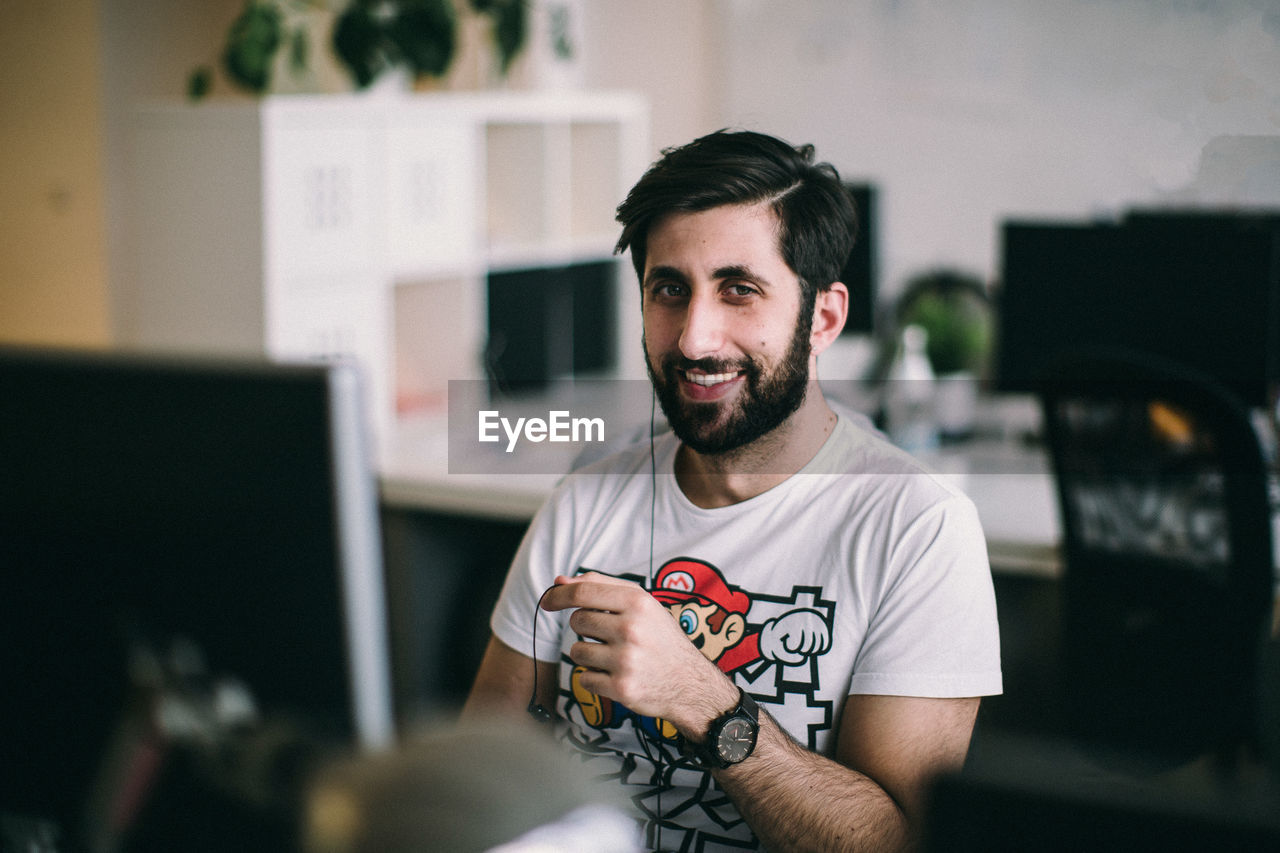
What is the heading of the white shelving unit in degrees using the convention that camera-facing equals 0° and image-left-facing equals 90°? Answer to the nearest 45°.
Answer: approximately 315°

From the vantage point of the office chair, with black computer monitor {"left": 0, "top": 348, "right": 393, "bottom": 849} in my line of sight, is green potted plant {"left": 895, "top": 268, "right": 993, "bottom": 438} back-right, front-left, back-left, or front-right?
back-right

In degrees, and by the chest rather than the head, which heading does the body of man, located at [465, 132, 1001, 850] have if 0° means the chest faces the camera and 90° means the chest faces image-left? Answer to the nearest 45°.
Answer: approximately 45°

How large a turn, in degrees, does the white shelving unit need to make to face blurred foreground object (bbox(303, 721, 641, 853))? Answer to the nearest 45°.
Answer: approximately 45° to its right

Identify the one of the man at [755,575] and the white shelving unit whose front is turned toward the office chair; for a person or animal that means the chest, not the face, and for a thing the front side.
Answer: the white shelving unit

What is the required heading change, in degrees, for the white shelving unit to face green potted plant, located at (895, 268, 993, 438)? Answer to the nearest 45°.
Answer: approximately 45° to its left

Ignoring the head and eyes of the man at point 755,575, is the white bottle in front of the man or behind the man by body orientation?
behind

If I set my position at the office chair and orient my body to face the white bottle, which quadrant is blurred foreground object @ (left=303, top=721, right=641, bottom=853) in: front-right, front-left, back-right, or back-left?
back-left
